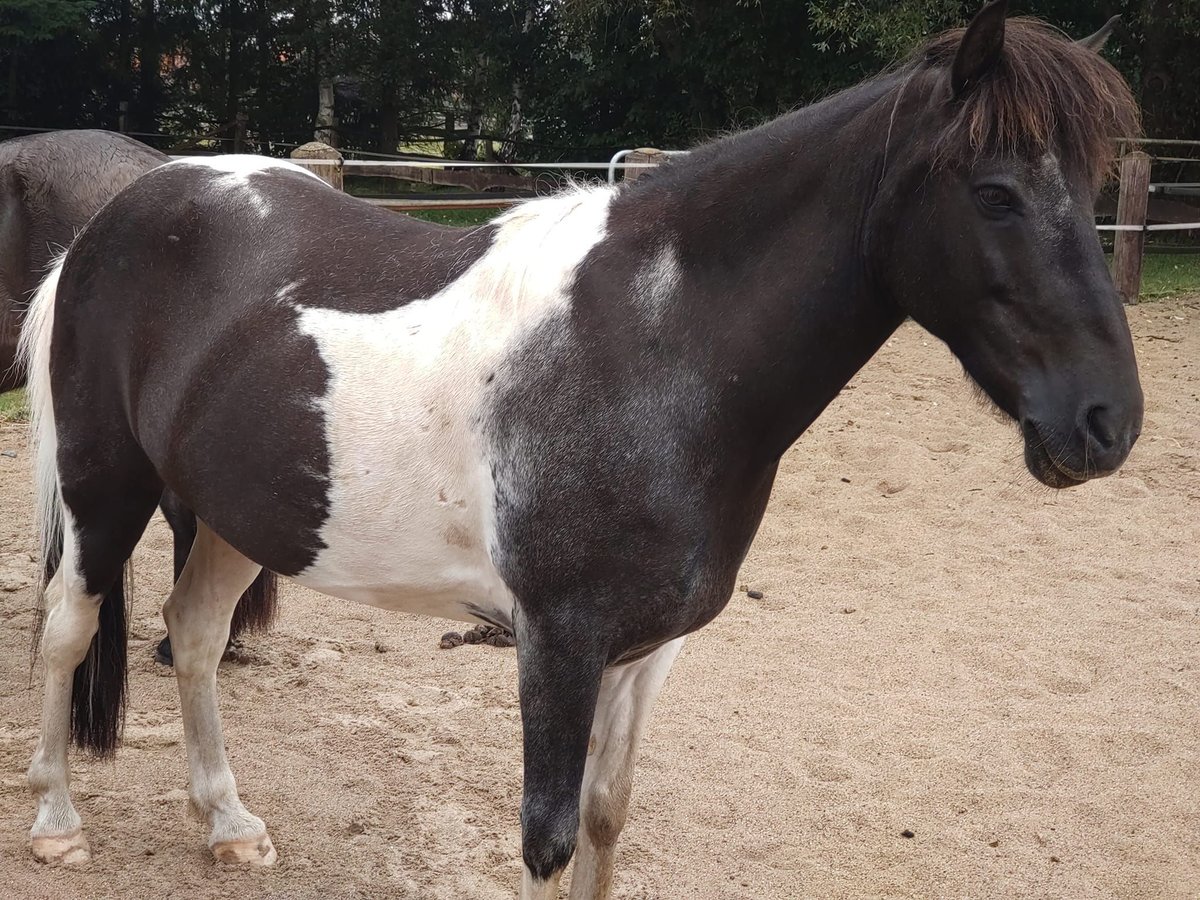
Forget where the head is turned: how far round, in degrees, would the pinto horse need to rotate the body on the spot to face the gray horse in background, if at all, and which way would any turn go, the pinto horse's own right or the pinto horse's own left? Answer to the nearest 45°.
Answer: approximately 180°

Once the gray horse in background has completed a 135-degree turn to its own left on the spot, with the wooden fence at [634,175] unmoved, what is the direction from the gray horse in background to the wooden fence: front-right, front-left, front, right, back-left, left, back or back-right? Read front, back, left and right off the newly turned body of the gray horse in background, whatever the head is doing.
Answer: left

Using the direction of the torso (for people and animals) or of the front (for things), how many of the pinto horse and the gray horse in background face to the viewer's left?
1

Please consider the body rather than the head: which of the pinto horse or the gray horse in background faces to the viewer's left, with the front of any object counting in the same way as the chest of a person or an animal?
the gray horse in background

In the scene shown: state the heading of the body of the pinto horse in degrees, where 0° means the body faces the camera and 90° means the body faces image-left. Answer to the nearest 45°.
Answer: approximately 315°

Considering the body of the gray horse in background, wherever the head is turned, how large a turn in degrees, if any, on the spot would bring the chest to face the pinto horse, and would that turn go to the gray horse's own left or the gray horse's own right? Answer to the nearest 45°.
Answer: approximately 90° to the gray horse's own left

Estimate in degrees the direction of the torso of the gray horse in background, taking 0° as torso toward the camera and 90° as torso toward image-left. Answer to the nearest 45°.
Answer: approximately 90°
